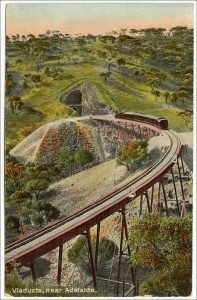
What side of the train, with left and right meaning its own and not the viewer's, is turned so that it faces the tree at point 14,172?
right

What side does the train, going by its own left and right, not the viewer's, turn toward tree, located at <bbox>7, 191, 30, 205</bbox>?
right

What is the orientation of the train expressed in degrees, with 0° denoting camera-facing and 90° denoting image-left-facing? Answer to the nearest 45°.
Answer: approximately 315°

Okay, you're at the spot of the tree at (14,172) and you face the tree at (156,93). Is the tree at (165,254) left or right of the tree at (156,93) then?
right
